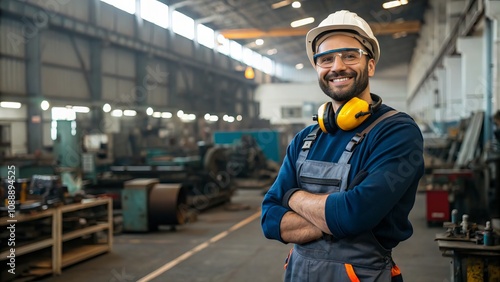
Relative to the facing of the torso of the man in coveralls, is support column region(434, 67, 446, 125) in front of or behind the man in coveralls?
behind

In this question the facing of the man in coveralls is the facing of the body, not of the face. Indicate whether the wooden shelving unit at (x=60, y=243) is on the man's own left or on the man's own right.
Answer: on the man's own right

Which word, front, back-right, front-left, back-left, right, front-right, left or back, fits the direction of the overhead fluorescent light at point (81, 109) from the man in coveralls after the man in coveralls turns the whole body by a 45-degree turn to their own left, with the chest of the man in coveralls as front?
back-right

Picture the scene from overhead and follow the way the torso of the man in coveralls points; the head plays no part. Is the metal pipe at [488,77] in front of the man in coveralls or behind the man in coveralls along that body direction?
behind

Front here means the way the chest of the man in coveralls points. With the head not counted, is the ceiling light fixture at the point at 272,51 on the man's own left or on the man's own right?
on the man's own right

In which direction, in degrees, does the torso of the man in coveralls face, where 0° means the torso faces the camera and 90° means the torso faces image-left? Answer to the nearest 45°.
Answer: approximately 45°

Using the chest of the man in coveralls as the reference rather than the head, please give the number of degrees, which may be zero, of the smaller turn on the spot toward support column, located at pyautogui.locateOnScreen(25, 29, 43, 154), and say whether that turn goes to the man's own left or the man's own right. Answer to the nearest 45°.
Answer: approximately 90° to the man's own right
